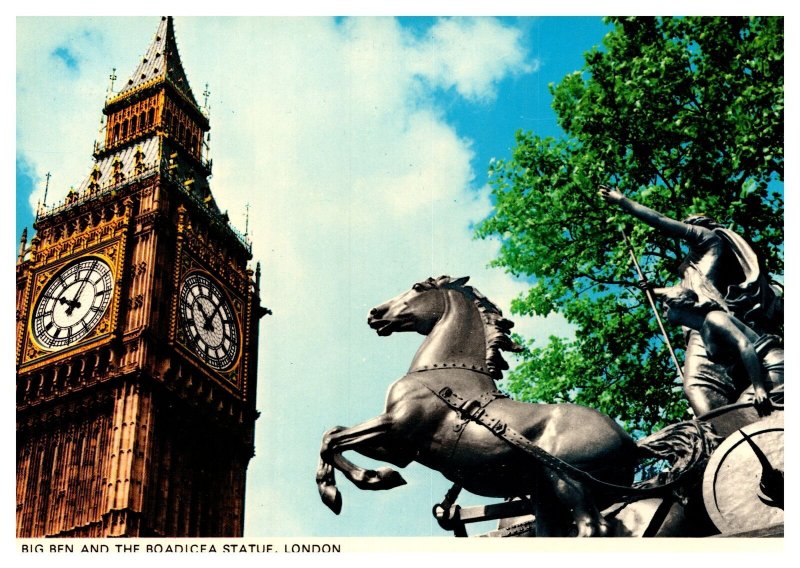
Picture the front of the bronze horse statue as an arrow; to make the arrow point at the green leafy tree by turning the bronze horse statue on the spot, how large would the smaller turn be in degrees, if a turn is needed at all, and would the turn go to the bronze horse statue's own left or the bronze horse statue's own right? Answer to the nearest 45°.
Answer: approximately 90° to the bronze horse statue's own right

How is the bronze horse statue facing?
to the viewer's left
